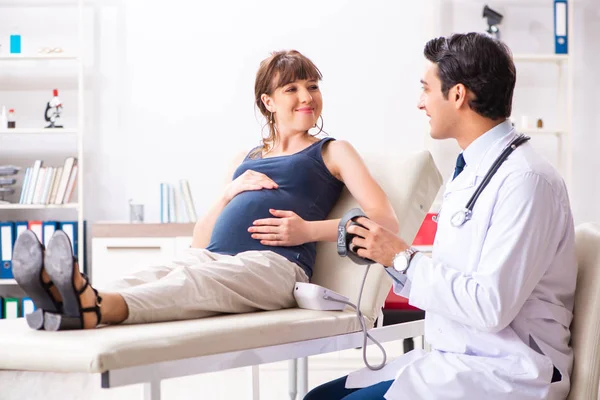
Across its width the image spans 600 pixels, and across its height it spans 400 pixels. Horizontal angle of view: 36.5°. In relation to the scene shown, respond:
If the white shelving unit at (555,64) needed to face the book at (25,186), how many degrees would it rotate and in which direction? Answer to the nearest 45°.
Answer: approximately 90° to its right

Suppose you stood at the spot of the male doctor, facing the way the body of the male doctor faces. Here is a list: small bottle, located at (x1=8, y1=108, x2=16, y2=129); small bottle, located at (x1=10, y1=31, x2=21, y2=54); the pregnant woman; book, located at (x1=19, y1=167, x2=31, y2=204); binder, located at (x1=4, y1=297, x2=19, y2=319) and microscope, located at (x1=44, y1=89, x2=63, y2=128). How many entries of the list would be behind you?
0

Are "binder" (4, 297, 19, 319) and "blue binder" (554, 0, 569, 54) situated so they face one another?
no

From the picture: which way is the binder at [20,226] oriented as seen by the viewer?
toward the camera

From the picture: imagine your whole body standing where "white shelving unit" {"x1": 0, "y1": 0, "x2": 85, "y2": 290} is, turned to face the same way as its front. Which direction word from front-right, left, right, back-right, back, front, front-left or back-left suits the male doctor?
front

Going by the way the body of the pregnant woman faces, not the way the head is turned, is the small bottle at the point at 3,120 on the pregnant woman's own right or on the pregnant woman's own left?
on the pregnant woman's own right

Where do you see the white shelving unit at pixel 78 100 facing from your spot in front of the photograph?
facing the viewer

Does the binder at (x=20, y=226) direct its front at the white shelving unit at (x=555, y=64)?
no

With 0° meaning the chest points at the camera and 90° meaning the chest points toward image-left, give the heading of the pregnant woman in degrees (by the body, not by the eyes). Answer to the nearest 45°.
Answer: approximately 45°

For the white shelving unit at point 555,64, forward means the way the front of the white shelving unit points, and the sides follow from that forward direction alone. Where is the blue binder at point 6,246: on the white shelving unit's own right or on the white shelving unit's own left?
on the white shelving unit's own right

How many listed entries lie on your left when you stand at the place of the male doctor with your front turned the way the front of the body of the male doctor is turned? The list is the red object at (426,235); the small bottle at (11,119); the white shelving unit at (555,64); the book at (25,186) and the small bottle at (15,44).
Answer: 0

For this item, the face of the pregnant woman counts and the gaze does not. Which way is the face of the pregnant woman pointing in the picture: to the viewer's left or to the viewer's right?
to the viewer's right

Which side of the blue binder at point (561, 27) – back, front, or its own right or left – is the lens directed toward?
front

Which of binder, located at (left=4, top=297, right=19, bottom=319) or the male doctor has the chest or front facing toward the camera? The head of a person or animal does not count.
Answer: the binder

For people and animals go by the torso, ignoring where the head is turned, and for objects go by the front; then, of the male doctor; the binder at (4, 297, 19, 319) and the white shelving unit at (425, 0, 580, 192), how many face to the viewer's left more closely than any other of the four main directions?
1

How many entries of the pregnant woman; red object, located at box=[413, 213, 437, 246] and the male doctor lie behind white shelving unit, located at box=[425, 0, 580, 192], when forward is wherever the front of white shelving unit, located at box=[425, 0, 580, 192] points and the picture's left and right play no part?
0

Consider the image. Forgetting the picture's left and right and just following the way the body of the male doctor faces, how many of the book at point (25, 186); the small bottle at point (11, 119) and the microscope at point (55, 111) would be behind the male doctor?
0

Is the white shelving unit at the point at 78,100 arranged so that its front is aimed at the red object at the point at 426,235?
no

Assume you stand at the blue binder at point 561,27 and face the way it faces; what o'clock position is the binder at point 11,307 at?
The binder is roughly at 2 o'clock from the blue binder.

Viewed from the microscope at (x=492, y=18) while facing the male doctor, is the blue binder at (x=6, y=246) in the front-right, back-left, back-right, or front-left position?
front-right
